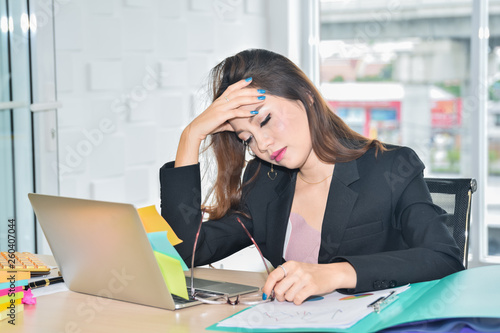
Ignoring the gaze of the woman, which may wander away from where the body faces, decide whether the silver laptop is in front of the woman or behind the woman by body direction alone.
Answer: in front

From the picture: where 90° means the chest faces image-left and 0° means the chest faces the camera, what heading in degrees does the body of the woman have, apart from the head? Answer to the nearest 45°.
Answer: approximately 45°

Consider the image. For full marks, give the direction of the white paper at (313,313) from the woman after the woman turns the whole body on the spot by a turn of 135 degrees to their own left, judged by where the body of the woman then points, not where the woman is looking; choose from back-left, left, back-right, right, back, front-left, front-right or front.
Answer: right

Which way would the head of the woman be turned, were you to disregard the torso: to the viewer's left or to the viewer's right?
to the viewer's left

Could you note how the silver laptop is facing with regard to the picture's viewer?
facing away from the viewer and to the right of the viewer

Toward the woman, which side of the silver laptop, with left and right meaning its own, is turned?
front

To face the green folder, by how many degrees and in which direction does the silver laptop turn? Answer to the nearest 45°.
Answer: approximately 90° to its right

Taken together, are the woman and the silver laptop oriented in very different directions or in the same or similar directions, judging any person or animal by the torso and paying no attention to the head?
very different directions
